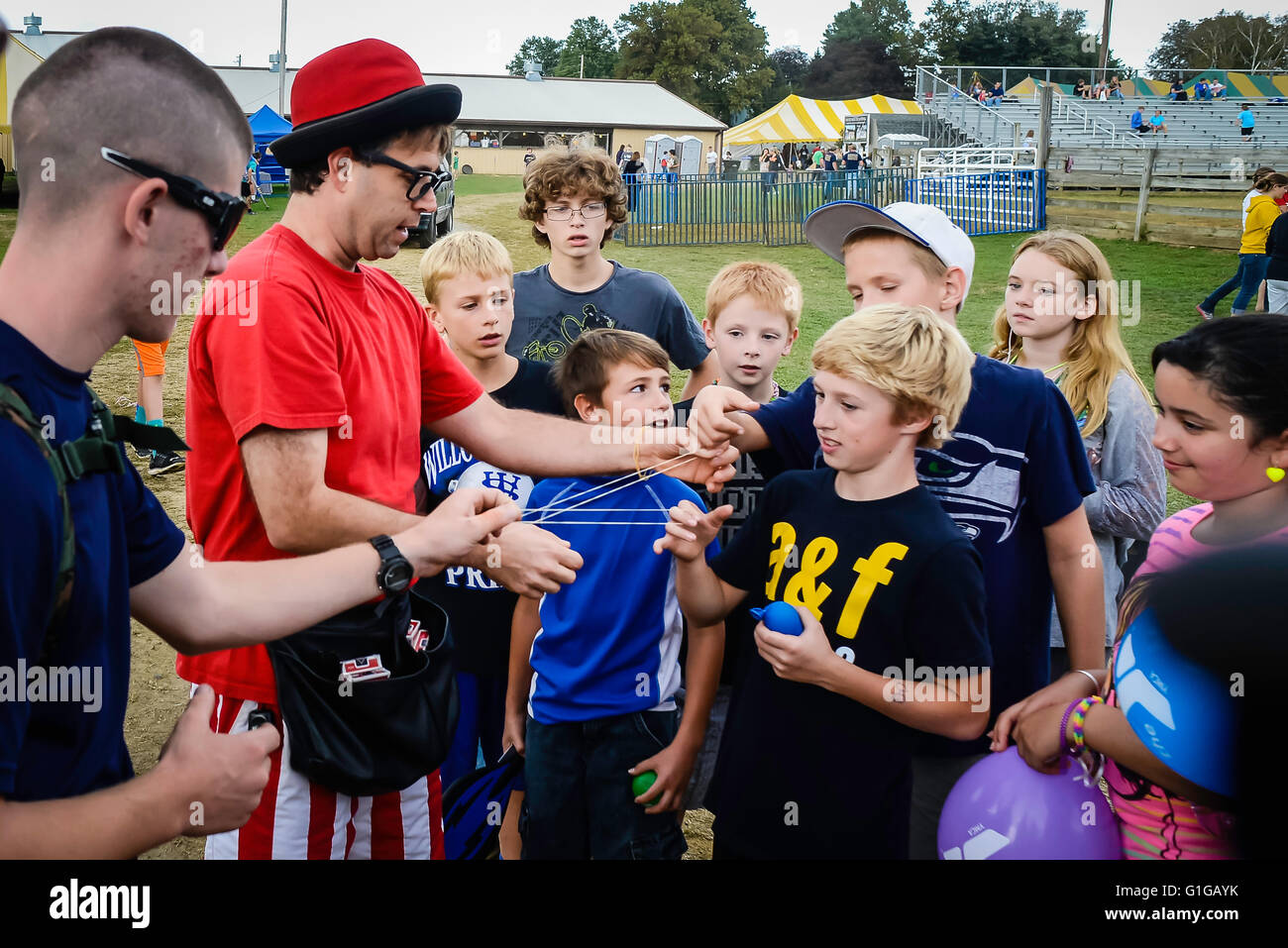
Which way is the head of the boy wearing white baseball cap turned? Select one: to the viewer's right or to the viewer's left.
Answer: to the viewer's left

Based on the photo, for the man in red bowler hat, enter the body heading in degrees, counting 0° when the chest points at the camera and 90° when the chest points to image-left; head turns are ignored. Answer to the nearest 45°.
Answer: approximately 315°

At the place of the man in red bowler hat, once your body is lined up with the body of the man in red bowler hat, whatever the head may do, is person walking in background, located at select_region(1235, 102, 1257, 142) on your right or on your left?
on your left

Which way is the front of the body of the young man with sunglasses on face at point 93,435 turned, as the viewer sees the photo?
to the viewer's right

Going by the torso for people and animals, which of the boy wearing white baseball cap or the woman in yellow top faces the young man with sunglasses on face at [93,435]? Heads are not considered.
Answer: the boy wearing white baseball cap

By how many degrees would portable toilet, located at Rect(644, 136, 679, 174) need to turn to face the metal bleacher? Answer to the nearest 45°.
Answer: approximately 45° to its left
